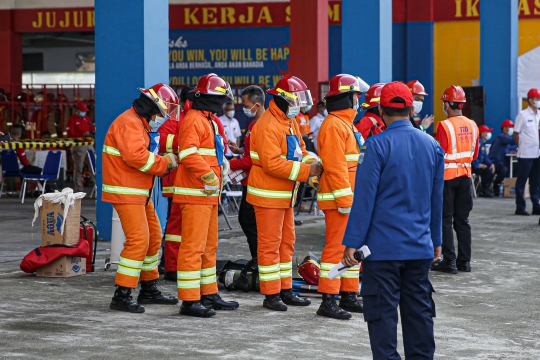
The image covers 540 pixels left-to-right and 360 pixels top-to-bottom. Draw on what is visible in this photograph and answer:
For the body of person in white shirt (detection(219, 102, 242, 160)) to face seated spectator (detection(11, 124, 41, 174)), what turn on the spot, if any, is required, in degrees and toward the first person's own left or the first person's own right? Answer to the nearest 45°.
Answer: approximately 90° to the first person's own right

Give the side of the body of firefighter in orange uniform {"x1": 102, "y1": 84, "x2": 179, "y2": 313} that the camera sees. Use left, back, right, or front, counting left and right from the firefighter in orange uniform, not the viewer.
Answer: right

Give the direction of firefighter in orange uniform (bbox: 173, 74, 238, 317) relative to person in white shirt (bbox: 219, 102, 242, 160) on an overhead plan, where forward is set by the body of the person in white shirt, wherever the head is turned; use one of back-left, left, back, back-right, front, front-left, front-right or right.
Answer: front

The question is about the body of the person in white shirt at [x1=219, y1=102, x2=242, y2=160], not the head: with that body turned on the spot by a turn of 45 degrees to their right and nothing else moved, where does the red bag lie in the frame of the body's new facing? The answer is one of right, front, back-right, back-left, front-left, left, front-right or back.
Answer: front-left

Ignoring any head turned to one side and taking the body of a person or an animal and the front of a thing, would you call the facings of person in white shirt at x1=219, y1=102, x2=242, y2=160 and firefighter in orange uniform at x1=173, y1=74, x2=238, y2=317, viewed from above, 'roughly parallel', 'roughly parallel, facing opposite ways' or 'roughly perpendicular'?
roughly perpendicular

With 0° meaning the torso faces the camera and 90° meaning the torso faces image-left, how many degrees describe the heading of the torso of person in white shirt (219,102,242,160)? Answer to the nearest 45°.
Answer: approximately 0°

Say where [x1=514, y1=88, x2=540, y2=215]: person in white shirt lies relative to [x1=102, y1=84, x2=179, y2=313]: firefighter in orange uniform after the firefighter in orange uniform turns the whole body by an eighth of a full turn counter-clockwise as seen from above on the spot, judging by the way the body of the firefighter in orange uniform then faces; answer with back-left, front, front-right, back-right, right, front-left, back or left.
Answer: front

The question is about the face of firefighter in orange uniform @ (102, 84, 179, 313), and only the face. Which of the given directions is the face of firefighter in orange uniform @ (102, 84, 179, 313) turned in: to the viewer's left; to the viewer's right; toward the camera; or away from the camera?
to the viewer's right

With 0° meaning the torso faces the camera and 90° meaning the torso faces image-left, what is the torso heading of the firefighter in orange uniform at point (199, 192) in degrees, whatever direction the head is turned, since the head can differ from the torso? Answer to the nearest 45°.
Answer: approximately 270°
